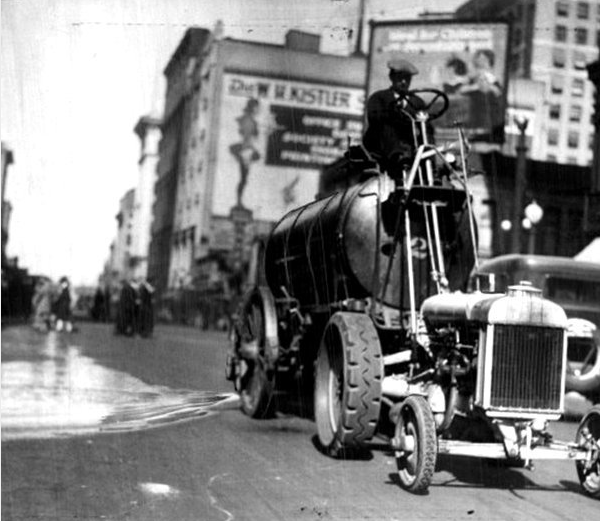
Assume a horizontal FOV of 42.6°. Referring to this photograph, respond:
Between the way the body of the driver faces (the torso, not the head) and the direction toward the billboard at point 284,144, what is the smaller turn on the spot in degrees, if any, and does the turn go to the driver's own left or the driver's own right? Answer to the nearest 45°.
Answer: approximately 180°

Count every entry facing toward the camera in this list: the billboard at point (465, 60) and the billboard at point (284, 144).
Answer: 2

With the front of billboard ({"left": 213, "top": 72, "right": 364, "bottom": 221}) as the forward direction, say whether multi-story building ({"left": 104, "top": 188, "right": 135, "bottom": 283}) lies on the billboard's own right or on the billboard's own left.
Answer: on the billboard's own right

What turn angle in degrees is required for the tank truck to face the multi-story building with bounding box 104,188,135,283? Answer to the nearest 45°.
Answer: approximately 135° to its right

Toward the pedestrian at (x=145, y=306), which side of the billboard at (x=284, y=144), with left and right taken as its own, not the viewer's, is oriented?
back

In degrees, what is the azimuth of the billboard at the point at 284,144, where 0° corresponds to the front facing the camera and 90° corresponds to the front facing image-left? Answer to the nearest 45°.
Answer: approximately 0°

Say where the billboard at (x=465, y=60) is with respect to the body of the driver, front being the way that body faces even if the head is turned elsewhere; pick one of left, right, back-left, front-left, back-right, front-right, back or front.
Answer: back-left

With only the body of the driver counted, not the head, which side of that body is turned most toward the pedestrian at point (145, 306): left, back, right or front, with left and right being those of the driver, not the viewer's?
back

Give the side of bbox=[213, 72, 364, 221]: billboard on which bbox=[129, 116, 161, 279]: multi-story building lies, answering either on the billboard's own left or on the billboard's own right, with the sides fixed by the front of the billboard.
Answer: on the billboard's own right

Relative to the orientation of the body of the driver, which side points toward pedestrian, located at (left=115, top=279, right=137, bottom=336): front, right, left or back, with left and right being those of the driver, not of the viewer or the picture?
back
